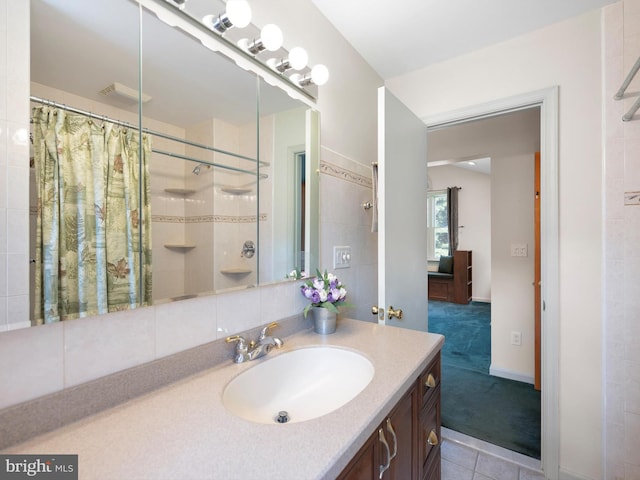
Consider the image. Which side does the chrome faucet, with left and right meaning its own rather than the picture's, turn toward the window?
left

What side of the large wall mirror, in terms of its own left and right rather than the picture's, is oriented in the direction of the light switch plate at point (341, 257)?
left

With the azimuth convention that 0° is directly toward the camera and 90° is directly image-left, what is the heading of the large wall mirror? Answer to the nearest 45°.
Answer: approximately 315°

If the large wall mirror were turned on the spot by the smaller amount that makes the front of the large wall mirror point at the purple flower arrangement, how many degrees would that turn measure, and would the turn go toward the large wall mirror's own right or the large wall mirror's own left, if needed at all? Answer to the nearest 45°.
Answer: approximately 45° to the large wall mirror's own left

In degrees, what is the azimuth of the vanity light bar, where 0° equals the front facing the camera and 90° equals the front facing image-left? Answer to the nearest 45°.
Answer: approximately 315°

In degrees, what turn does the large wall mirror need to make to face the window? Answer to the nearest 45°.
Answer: approximately 90° to its left
